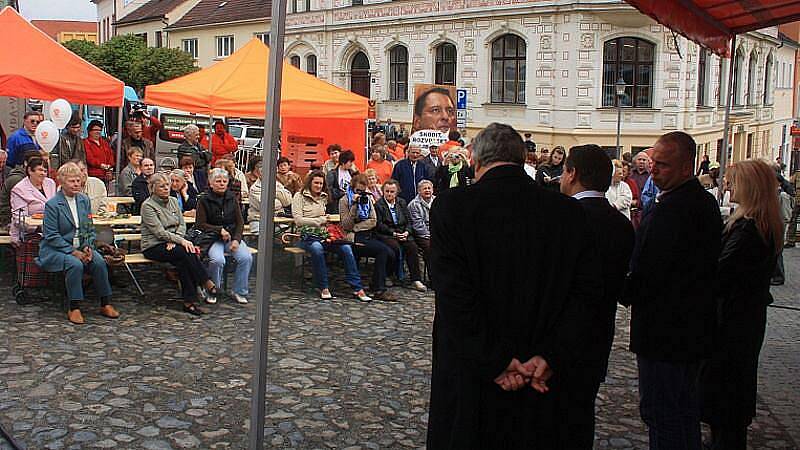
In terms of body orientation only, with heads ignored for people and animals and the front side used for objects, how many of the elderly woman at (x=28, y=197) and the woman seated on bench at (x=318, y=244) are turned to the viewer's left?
0

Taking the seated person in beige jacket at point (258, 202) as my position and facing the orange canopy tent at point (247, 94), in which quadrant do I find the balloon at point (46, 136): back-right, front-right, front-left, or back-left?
front-left

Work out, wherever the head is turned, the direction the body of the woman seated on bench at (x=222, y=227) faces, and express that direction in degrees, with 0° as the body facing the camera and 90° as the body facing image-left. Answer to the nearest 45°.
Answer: approximately 315°

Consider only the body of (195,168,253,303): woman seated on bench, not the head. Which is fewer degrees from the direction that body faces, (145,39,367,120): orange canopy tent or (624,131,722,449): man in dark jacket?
the man in dark jacket

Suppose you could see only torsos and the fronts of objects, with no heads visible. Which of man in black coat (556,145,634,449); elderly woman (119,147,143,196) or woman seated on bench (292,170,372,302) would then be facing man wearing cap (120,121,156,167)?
the man in black coat

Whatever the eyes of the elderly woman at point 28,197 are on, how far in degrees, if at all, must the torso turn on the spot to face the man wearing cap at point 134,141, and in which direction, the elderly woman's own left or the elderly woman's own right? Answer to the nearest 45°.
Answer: approximately 135° to the elderly woman's own left

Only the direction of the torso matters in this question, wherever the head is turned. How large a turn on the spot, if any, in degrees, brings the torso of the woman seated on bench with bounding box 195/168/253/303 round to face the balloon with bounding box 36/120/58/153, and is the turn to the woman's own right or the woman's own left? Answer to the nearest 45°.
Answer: approximately 180°

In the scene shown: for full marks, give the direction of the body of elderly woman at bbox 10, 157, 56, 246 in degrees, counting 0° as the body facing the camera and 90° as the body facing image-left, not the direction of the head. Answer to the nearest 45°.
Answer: approximately 315°

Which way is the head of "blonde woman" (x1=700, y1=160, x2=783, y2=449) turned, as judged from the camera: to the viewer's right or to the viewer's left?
to the viewer's left

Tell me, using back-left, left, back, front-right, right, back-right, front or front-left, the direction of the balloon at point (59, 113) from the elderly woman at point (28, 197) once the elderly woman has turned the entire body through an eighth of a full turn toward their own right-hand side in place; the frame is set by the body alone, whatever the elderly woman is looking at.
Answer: back

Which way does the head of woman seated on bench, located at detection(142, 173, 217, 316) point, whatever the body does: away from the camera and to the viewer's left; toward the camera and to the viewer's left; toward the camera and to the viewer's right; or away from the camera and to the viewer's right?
toward the camera and to the viewer's right

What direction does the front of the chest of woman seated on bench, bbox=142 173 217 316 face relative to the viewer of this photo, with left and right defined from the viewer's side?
facing the viewer and to the right of the viewer

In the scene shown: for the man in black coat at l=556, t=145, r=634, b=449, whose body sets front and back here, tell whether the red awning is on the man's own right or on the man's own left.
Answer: on the man's own right
